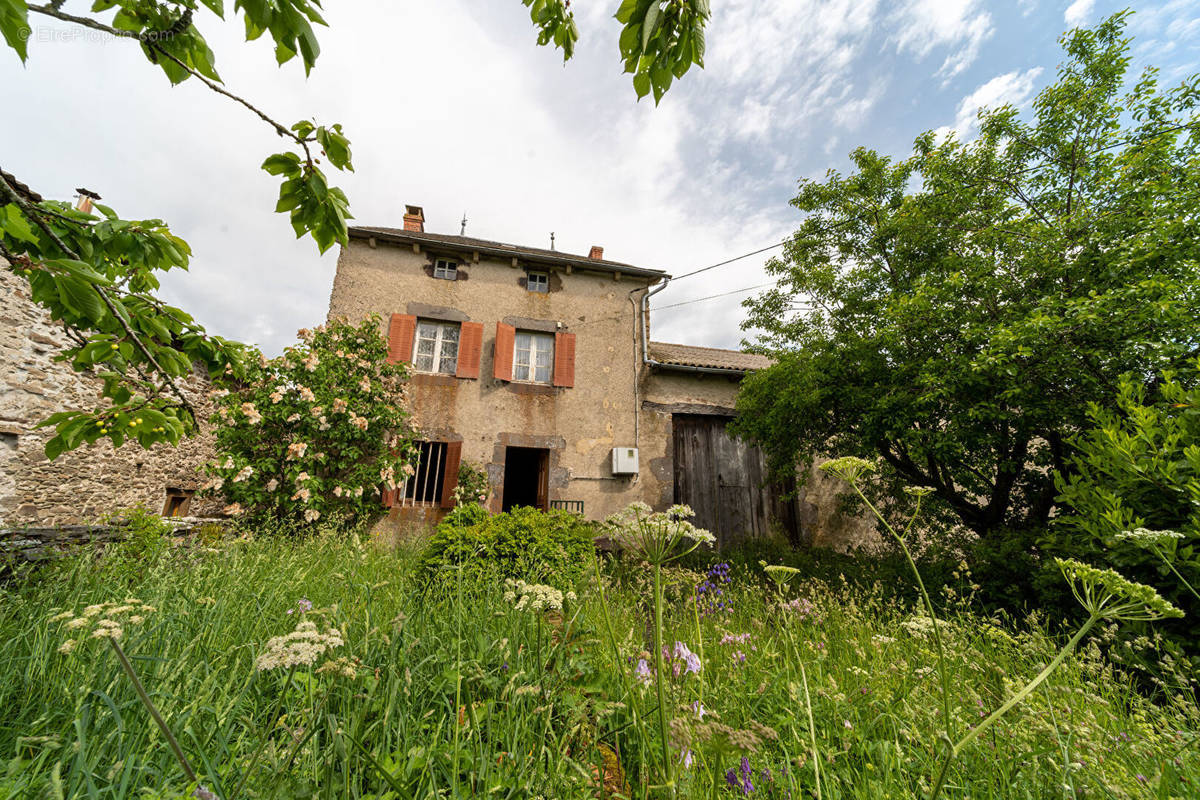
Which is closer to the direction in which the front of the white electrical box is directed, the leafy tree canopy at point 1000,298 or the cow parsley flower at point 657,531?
the cow parsley flower

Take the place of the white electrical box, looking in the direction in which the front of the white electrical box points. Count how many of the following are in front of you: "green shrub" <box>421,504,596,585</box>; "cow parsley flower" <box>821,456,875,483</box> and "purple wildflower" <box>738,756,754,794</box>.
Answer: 3

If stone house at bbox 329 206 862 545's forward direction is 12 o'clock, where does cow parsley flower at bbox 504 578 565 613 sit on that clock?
The cow parsley flower is roughly at 12 o'clock from the stone house.

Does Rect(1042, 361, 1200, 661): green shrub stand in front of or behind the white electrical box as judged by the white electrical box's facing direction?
in front

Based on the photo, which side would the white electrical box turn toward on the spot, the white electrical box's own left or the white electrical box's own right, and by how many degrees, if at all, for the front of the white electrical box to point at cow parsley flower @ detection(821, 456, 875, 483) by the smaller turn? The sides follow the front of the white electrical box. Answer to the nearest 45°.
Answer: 0° — it already faces it

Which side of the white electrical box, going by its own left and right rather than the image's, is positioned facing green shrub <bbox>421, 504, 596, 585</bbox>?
front

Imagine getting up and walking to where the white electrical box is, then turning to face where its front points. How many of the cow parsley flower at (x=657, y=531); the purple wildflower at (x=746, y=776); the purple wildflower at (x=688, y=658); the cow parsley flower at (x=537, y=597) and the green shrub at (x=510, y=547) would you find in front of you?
5

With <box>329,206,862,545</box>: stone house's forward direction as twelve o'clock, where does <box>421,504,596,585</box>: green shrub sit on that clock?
The green shrub is roughly at 12 o'clock from the stone house.

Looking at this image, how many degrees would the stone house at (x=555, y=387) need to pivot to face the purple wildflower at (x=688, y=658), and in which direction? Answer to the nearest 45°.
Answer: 0° — it already faces it

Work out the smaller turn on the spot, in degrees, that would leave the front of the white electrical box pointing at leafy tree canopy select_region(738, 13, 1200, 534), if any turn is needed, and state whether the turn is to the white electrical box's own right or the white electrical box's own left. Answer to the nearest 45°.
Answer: approximately 45° to the white electrical box's own left

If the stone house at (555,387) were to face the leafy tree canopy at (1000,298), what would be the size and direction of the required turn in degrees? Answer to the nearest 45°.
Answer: approximately 45° to its left

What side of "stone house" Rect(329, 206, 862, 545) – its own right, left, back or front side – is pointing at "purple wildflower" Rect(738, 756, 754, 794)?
front
